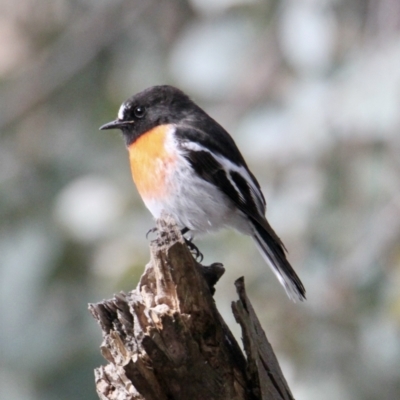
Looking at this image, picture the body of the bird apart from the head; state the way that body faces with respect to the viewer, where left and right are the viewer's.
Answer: facing to the left of the viewer
